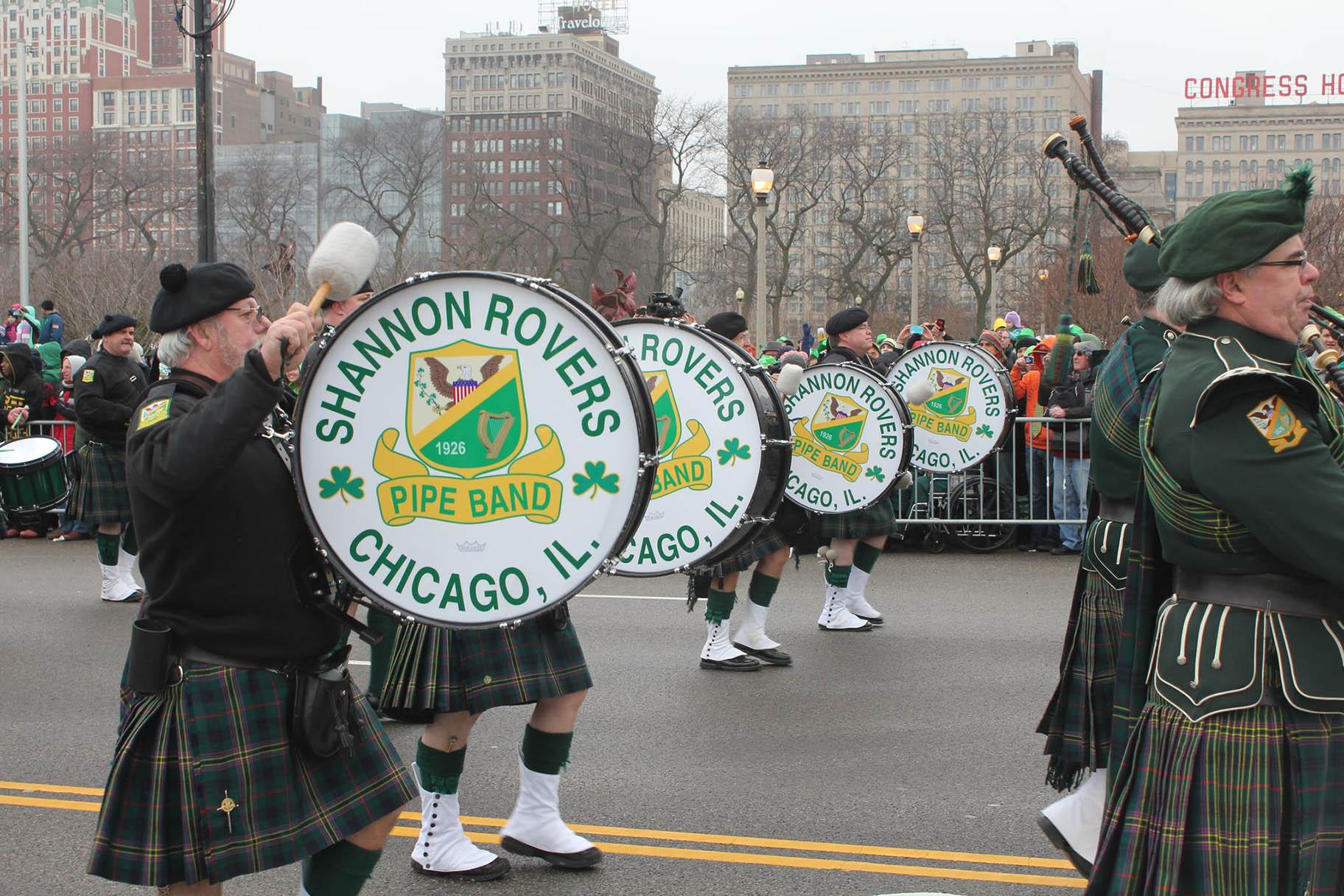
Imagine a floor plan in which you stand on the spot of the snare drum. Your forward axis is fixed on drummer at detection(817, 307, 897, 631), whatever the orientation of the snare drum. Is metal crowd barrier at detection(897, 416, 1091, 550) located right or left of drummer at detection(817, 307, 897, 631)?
left

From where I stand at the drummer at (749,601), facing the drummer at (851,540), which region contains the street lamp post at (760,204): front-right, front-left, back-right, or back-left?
front-left

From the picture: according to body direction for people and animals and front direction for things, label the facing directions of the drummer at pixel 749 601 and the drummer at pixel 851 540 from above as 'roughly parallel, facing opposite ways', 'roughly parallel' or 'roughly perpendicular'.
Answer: roughly parallel
